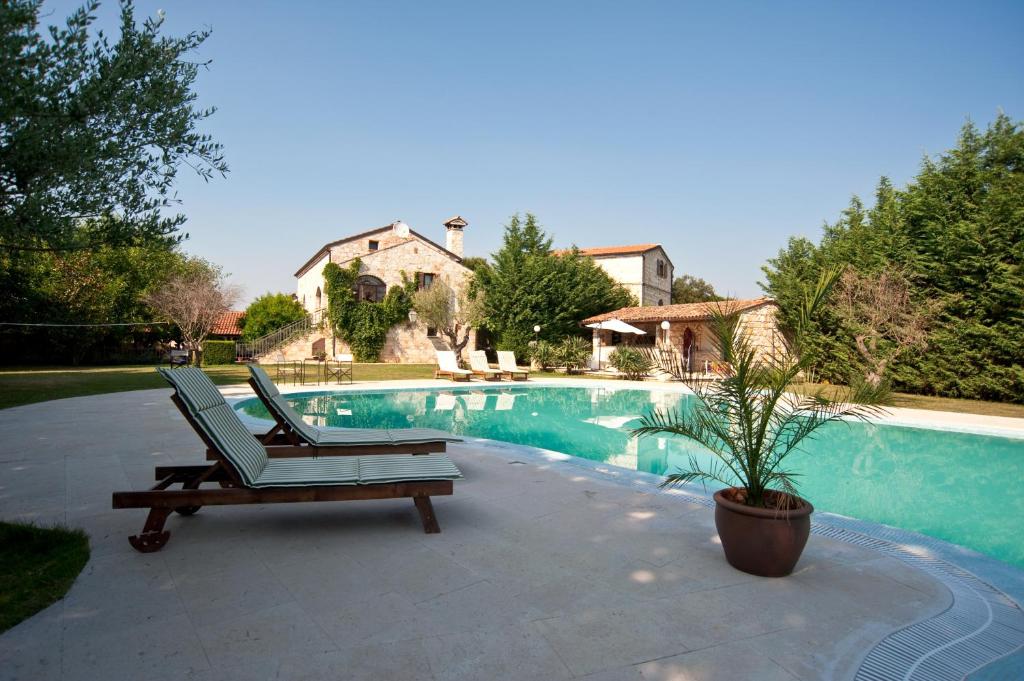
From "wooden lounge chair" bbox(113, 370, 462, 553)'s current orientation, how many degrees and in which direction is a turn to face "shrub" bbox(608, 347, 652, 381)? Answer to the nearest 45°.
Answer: approximately 45° to its left

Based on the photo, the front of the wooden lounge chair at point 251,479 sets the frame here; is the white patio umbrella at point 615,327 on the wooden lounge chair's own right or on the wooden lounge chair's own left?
on the wooden lounge chair's own left

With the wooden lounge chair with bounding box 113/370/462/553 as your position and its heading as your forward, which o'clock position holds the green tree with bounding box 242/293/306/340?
The green tree is roughly at 9 o'clock from the wooden lounge chair.

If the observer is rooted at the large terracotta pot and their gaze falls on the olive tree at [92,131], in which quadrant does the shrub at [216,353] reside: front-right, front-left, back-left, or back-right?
front-right

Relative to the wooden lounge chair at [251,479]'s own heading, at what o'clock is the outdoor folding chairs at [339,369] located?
The outdoor folding chairs is roughly at 9 o'clock from the wooden lounge chair.

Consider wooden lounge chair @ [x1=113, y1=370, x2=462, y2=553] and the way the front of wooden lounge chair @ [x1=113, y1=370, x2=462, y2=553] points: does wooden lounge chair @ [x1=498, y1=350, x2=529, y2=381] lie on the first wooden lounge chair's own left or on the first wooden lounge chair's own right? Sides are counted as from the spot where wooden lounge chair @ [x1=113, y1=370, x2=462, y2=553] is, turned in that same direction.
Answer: on the first wooden lounge chair's own left

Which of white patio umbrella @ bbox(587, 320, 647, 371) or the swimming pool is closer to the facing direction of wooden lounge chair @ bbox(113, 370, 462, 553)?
the swimming pool

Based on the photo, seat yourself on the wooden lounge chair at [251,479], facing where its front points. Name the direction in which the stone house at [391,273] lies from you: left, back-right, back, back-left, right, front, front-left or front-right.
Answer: left

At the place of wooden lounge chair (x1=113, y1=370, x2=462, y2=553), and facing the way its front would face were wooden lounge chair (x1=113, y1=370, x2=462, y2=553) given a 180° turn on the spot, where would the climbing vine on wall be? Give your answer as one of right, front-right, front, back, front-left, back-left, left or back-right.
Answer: right

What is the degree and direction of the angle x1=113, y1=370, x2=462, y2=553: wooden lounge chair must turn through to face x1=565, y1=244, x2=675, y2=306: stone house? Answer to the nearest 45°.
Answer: approximately 45° to its left

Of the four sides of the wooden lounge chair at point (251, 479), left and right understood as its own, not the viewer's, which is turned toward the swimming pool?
front

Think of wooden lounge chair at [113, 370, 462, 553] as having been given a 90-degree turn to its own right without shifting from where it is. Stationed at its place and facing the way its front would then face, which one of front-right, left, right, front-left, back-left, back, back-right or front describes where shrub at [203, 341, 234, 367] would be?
back

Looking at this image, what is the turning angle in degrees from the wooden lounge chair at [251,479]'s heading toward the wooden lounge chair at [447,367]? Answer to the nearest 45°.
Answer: approximately 90° to its left

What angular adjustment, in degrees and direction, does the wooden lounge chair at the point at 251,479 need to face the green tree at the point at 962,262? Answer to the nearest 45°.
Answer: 0° — it already faces it

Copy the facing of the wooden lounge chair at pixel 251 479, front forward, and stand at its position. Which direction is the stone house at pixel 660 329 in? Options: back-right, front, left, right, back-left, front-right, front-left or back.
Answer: front-left

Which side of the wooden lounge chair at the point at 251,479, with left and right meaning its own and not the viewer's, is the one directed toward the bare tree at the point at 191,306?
left

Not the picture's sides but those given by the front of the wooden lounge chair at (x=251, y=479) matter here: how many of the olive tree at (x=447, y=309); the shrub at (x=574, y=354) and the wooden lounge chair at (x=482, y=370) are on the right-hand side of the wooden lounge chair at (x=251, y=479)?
0

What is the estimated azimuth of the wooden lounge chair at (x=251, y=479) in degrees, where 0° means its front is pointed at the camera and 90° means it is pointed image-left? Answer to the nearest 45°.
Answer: approximately 270°

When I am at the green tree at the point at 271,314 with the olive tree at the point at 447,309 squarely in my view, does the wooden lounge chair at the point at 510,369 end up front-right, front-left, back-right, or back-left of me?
front-right

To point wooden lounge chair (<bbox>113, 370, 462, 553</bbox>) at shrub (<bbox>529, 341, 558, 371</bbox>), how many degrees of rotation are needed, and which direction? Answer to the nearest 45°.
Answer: approximately 45° to its left

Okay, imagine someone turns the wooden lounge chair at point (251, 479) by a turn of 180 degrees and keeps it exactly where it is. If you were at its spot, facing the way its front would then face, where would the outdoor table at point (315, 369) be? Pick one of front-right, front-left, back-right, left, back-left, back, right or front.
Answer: right
